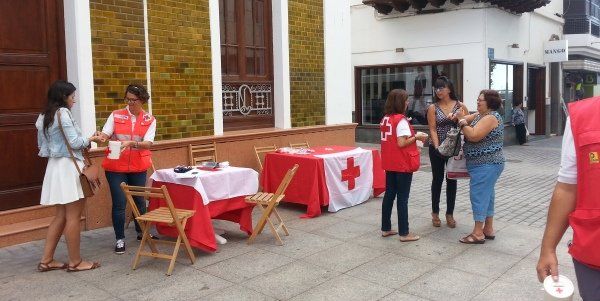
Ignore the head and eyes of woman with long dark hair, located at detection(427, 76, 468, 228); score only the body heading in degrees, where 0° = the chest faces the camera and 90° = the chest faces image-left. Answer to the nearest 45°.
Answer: approximately 0°

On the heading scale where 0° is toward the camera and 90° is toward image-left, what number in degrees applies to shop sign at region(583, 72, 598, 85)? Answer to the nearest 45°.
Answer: approximately 0°

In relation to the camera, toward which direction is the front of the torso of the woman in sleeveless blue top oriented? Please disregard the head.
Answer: to the viewer's left

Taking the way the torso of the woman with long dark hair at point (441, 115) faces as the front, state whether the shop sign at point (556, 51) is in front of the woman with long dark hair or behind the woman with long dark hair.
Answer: behind

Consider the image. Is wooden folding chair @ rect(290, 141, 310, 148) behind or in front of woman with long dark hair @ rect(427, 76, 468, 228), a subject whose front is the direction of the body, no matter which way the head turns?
behind

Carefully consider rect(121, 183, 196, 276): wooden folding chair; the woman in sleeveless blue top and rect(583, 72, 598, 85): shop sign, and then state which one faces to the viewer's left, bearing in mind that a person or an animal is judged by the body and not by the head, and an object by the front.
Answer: the woman in sleeveless blue top

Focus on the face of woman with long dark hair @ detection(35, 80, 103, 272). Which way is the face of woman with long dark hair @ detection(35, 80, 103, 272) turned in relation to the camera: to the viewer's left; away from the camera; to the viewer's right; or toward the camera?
to the viewer's right

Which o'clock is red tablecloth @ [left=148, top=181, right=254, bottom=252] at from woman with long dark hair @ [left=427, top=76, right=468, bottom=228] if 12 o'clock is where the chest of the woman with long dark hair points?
The red tablecloth is roughly at 2 o'clock from the woman with long dark hair.

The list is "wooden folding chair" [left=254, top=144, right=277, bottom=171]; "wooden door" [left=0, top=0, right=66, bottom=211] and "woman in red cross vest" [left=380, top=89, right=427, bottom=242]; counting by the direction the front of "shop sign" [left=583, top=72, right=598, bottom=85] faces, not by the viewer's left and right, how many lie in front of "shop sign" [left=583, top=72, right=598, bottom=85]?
3

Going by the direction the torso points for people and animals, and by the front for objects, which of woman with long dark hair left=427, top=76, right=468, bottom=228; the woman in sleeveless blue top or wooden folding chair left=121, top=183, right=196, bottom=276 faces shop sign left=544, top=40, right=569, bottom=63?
the wooden folding chair
